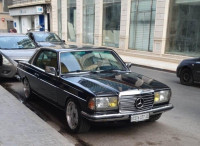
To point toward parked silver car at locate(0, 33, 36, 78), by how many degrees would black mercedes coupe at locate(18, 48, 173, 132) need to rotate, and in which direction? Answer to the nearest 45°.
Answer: approximately 180°

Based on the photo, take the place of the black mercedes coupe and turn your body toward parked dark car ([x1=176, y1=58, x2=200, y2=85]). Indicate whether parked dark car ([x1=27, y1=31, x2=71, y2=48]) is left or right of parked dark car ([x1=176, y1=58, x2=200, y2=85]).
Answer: left

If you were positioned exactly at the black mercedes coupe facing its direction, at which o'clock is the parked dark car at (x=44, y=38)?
The parked dark car is roughly at 7 o'clock from the black mercedes coupe.

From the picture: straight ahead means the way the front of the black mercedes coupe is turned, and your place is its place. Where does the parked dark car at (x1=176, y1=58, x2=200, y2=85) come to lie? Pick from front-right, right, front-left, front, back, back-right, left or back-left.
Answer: left

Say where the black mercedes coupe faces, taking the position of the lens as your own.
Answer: facing the viewer and to the right of the viewer
